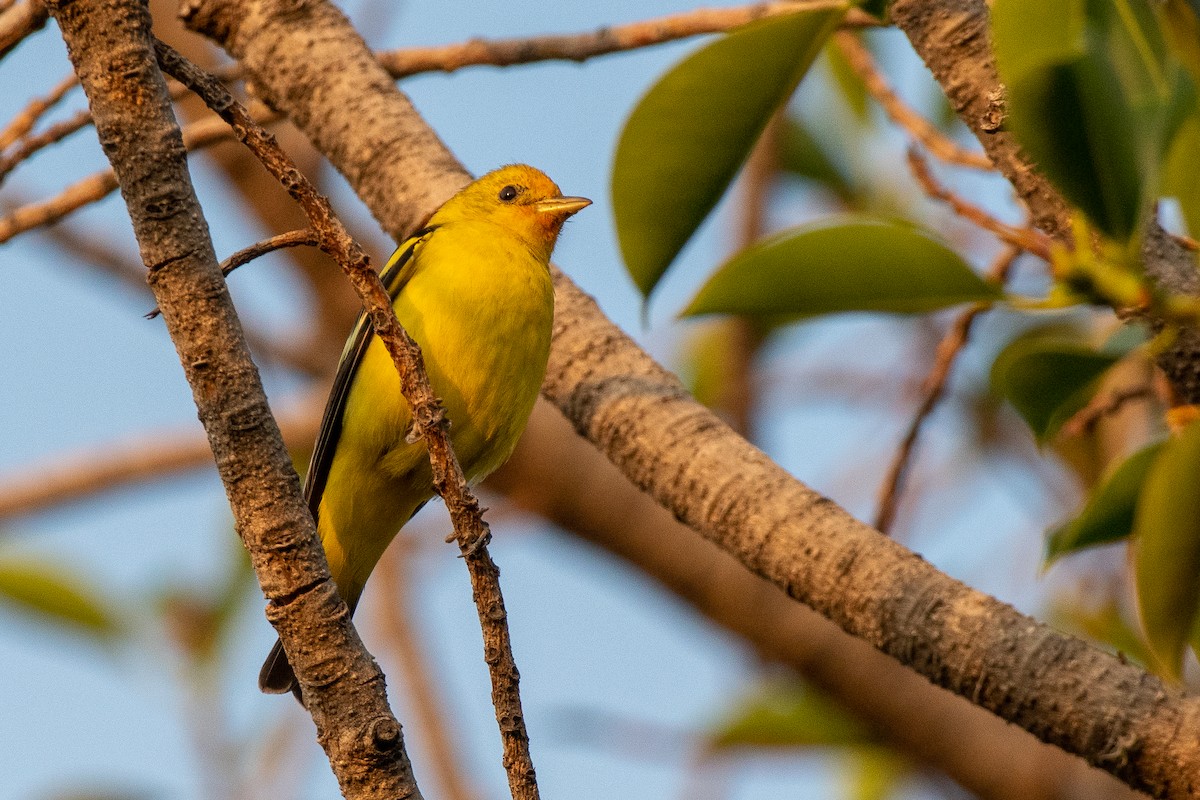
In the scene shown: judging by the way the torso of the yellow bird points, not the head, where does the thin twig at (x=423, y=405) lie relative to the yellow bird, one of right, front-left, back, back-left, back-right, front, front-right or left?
front-right

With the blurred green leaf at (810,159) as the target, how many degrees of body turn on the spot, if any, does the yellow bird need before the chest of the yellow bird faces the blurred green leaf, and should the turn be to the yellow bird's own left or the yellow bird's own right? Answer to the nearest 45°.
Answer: approximately 90° to the yellow bird's own left

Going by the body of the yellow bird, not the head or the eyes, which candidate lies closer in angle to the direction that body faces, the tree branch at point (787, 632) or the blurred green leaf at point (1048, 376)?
the blurred green leaf

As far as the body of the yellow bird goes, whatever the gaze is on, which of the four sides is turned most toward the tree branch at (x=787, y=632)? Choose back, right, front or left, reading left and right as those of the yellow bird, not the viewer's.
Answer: left

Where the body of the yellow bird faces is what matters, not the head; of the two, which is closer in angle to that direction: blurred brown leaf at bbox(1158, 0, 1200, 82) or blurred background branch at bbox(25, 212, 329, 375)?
the blurred brown leaf

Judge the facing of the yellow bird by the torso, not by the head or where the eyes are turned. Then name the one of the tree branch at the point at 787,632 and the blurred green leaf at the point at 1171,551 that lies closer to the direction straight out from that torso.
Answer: the blurred green leaf

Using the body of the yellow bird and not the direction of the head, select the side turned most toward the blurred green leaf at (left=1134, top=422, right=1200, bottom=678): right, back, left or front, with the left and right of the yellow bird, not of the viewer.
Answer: front

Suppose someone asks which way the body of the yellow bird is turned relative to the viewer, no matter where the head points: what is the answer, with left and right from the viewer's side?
facing the viewer and to the right of the viewer
